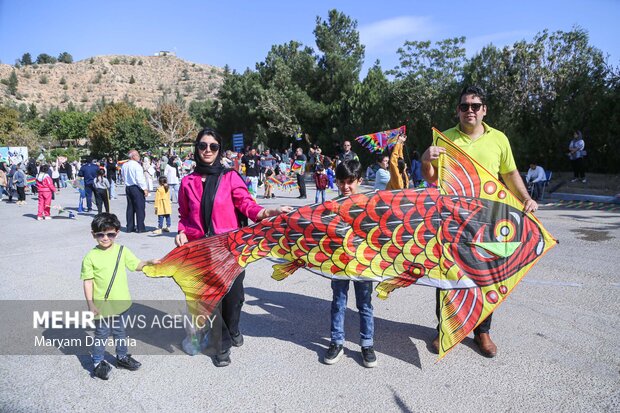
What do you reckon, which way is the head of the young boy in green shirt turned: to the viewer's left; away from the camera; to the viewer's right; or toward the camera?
toward the camera

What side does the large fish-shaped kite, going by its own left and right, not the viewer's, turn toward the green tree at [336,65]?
left

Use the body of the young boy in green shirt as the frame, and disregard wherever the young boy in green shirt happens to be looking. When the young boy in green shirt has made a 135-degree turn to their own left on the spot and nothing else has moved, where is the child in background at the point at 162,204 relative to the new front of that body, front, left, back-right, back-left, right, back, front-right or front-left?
front-left

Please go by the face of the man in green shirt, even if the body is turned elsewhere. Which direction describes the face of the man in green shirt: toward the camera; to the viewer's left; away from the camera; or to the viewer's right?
toward the camera

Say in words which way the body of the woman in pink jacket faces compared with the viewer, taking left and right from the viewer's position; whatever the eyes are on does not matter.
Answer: facing the viewer

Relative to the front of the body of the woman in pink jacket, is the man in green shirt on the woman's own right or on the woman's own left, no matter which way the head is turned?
on the woman's own left

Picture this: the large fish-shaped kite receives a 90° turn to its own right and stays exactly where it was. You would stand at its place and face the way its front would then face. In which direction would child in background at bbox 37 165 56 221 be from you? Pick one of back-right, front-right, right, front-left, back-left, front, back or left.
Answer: back-right

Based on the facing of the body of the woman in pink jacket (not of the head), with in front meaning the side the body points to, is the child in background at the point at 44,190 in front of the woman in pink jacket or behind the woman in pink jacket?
behind

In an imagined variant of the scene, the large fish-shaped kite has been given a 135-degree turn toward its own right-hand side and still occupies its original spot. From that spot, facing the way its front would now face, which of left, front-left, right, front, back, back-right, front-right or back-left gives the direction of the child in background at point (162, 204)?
right

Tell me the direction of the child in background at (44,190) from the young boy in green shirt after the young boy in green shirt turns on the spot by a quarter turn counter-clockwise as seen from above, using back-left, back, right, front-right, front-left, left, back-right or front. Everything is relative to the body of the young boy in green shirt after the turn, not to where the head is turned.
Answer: left

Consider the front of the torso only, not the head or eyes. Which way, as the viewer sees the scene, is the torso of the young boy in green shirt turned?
toward the camera

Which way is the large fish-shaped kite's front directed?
to the viewer's right
